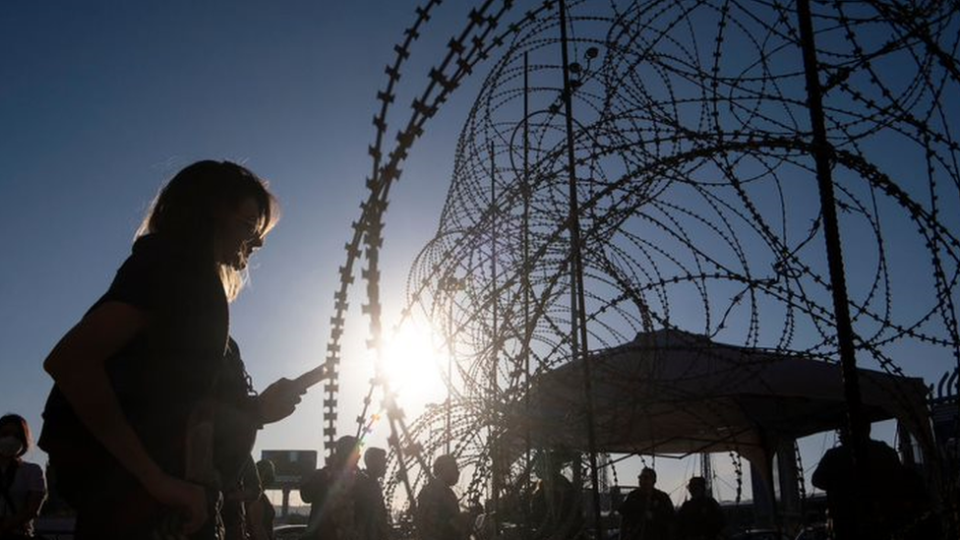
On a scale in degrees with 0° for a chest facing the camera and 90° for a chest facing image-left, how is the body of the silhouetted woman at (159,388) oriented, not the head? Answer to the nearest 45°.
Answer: approximately 270°

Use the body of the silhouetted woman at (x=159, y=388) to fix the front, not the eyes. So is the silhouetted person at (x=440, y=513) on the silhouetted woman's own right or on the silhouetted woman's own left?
on the silhouetted woman's own left

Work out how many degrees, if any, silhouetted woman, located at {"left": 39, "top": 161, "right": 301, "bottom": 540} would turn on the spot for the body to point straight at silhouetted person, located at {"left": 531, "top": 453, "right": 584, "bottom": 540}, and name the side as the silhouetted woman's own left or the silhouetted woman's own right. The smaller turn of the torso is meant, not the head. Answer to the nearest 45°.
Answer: approximately 45° to the silhouetted woman's own left

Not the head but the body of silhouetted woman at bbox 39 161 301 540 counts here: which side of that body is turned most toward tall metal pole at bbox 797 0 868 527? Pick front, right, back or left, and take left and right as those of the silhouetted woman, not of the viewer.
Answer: front

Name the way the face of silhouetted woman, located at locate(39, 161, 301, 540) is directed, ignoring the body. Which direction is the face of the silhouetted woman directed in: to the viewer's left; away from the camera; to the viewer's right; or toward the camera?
to the viewer's right
